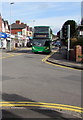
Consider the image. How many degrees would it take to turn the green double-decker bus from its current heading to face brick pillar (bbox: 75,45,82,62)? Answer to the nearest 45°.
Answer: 0° — it already faces it

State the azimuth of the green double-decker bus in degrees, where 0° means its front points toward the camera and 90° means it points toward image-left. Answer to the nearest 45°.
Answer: approximately 0°
